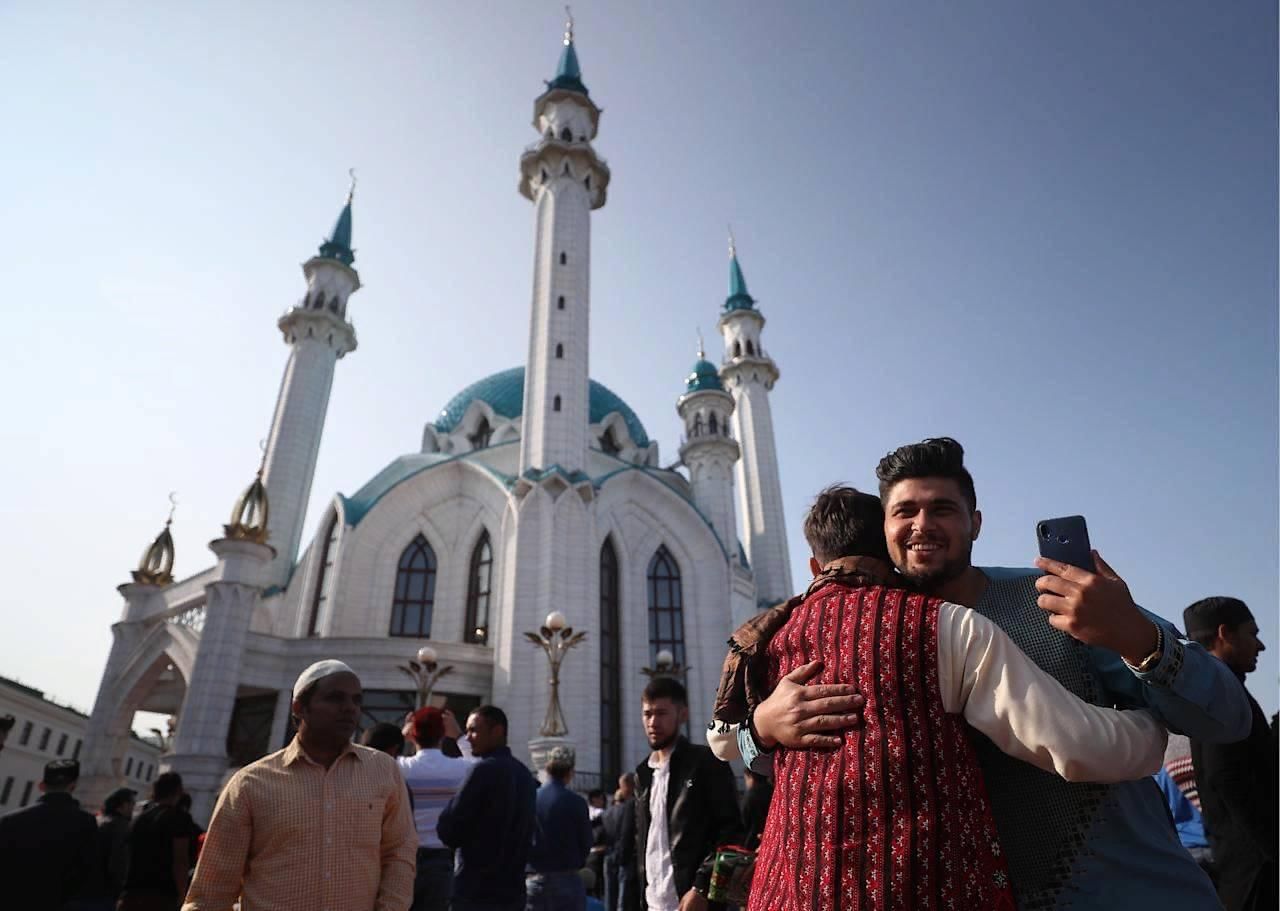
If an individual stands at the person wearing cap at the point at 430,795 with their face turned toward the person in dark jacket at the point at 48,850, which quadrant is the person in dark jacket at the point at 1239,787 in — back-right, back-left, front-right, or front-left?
back-left

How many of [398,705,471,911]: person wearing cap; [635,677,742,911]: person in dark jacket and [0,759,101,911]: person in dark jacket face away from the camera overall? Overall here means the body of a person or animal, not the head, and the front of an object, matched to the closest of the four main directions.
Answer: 2

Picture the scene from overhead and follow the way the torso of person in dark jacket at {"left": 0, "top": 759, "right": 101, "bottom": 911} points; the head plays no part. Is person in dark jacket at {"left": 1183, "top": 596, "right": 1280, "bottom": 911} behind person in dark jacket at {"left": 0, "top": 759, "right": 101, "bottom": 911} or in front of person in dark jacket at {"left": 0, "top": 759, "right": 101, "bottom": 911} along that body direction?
behind

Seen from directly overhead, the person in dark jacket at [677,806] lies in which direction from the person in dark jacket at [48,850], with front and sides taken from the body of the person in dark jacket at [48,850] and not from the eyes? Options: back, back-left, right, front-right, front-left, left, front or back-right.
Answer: back-right

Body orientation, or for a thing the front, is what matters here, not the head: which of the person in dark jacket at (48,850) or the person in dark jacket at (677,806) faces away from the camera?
the person in dark jacket at (48,850)

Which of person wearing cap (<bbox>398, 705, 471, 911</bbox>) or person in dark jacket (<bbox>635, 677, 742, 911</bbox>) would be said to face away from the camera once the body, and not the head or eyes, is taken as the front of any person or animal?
the person wearing cap

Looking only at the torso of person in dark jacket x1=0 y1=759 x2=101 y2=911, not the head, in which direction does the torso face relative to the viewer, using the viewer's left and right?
facing away from the viewer

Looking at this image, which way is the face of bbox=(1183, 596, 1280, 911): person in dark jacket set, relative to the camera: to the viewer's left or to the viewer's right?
to the viewer's right

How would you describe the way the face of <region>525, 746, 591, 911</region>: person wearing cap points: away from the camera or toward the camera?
away from the camera

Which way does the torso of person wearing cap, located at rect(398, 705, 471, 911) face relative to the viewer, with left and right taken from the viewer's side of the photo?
facing away from the viewer
